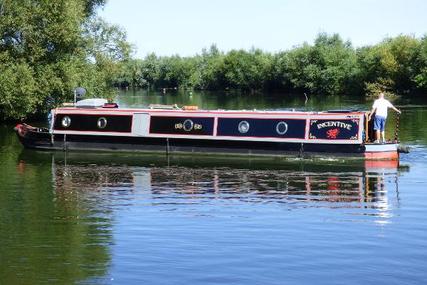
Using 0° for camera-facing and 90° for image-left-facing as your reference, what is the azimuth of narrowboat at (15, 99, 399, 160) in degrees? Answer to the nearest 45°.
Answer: approximately 90°

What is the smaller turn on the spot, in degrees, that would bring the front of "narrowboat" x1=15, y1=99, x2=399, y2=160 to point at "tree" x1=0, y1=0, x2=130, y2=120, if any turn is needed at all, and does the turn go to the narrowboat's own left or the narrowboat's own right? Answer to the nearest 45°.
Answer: approximately 45° to the narrowboat's own right

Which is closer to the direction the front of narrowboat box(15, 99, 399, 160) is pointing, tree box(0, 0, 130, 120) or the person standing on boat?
the tree
